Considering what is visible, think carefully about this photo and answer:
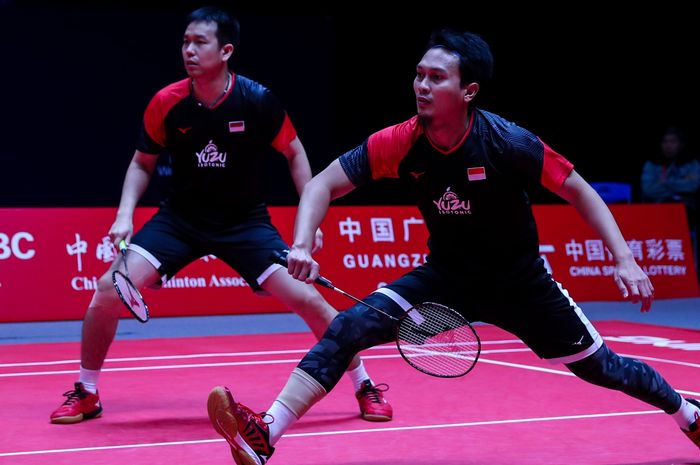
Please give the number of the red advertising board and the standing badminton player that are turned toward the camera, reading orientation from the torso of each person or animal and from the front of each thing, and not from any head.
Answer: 2

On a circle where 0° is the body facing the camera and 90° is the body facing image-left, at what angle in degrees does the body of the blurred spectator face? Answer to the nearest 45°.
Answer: approximately 0°

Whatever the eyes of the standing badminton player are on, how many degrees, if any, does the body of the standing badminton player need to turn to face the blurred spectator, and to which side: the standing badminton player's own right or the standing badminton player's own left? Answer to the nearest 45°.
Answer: approximately 135° to the standing badminton player's own left

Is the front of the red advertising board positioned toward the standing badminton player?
yes

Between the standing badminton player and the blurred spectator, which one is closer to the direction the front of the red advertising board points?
the standing badminton player
